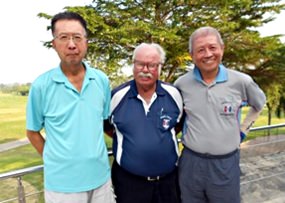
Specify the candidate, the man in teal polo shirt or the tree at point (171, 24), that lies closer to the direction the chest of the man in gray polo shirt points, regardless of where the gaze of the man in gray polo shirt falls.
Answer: the man in teal polo shirt

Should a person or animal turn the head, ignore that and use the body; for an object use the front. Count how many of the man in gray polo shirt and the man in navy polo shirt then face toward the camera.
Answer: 2

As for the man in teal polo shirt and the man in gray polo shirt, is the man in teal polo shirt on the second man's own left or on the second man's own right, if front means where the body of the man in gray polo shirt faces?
on the second man's own right

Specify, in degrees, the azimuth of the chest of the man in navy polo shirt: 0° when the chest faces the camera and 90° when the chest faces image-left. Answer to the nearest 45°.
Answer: approximately 0°

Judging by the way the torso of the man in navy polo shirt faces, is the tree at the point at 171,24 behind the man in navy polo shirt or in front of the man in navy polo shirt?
behind
